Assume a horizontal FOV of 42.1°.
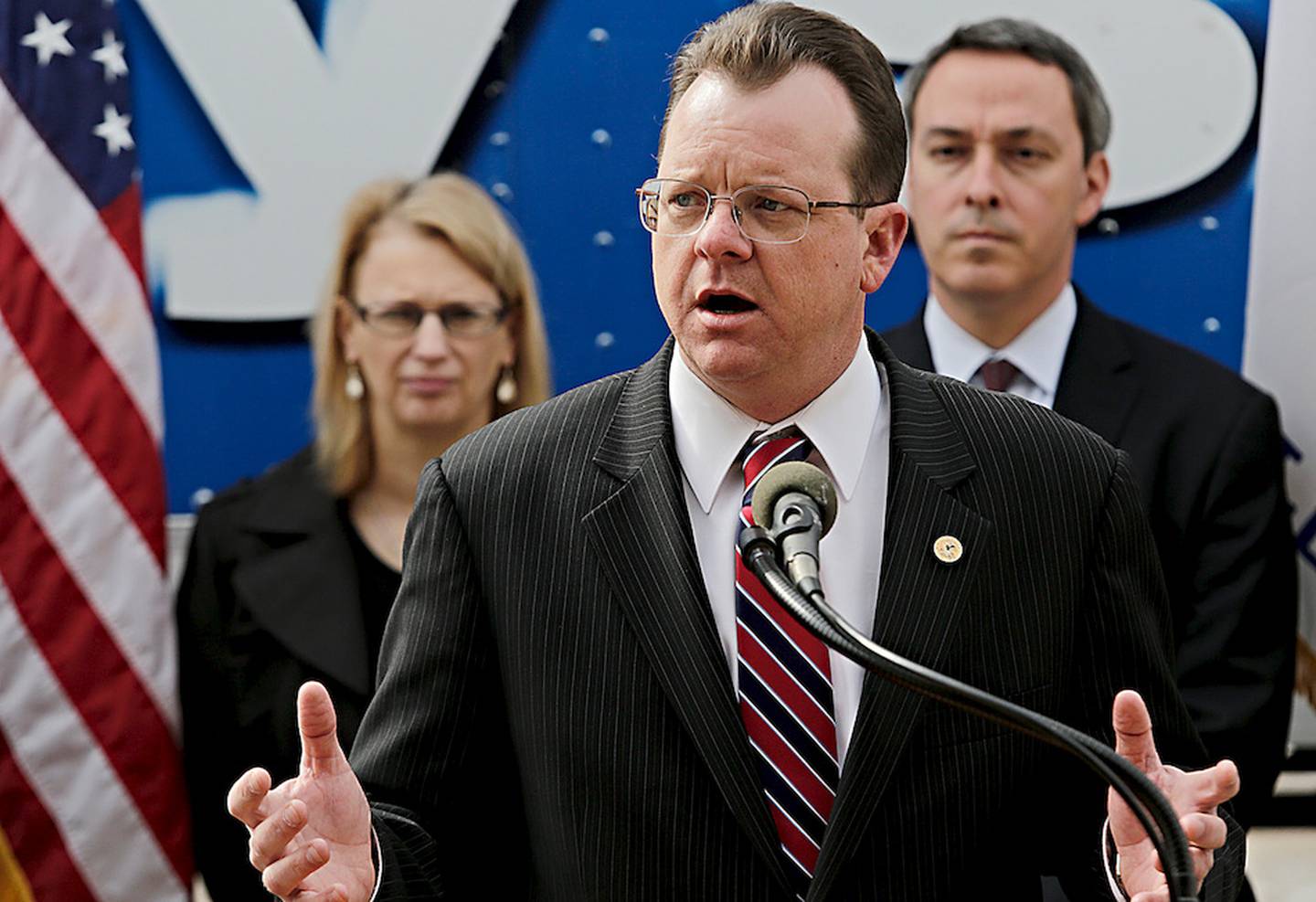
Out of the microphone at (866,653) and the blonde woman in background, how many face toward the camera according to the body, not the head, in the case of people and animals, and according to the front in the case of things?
1

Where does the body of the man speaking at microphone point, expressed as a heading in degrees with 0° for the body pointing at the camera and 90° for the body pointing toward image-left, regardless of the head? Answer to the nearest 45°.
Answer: approximately 0°

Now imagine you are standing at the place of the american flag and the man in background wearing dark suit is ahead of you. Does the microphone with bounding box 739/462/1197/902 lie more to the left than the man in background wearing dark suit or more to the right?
right

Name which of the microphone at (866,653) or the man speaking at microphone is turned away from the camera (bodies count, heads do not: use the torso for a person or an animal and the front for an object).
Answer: the microphone

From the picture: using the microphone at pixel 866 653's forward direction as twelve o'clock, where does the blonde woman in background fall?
The blonde woman in background is roughly at 11 o'clock from the microphone.

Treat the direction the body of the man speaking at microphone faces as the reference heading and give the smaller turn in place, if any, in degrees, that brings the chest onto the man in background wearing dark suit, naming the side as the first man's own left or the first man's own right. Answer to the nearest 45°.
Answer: approximately 135° to the first man's own left

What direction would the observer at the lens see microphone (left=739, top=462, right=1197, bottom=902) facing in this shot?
facing away from the viewer

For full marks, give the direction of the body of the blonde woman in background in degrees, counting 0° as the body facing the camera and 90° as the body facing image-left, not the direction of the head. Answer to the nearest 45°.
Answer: approximately 0°

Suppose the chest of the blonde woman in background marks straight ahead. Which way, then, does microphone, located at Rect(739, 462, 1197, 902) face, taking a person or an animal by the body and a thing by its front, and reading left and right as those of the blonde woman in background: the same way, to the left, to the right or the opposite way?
the opposite way

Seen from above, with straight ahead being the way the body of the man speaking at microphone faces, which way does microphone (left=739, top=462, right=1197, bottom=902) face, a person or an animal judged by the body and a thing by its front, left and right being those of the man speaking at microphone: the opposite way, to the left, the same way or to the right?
the opposite way

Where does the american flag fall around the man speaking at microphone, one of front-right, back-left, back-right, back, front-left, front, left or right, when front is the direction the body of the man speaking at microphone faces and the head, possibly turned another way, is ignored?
back-right

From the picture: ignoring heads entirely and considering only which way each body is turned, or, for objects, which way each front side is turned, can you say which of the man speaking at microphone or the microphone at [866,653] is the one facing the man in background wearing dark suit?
the microphone
